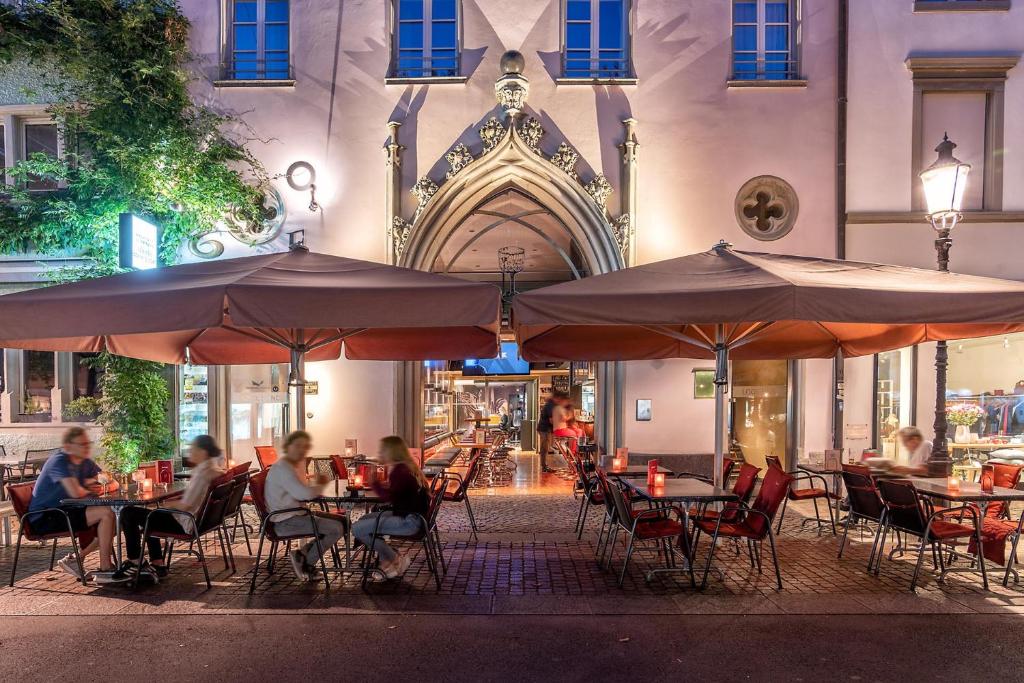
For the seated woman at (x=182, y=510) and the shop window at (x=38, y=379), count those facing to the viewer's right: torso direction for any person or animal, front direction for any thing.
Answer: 0

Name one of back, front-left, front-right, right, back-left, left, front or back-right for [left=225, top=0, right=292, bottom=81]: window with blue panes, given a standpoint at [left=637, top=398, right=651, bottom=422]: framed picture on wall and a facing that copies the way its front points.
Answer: right

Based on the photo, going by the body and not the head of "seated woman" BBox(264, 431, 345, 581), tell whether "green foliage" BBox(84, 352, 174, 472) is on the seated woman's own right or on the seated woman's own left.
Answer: on the seated woman's own left

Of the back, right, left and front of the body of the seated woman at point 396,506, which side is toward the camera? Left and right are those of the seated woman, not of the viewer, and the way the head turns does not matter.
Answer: left

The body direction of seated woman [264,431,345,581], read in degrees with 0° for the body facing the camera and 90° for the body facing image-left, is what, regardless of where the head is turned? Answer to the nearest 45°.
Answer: approximately 270°

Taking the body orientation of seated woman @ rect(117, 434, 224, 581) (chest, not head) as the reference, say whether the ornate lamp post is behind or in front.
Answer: behind

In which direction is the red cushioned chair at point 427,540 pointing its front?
to the viewer's left

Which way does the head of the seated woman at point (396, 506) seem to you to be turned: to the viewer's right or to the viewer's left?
to the viewer's left

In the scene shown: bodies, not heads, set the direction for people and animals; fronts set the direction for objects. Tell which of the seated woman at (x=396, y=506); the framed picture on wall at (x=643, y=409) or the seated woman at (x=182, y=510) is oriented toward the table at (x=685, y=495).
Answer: the framed picture on wall

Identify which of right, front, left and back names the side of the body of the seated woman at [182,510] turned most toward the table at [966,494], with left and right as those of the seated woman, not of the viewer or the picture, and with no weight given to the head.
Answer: back

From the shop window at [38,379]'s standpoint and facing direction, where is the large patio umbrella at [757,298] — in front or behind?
in front

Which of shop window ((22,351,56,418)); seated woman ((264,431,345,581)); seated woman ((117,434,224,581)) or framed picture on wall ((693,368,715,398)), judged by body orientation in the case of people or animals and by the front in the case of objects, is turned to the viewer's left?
seated woman ((117,434,224,581))

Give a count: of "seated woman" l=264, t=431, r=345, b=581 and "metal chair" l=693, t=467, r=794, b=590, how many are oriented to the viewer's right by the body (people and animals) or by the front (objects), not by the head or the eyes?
1

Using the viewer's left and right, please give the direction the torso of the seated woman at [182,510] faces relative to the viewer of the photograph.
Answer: facing to the left of the viewer
